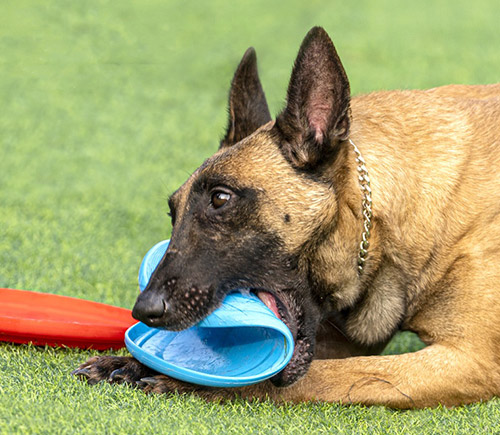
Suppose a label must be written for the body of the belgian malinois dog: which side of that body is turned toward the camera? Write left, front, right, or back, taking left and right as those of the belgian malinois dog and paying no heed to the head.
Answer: left

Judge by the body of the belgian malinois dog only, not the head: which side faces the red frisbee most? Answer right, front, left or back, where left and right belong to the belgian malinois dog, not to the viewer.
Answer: front
